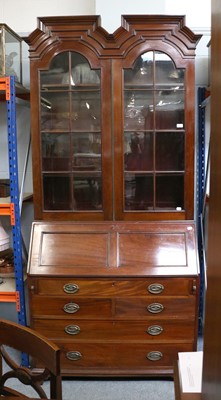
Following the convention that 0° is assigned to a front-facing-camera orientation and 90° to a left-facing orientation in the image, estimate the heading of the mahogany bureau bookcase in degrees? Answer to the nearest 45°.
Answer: approximately 0°
